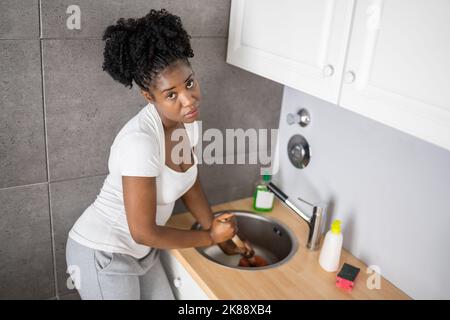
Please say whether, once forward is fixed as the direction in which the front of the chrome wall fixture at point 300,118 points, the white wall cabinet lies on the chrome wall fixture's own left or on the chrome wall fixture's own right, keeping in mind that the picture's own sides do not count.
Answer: on the chrome wall fixture's own left

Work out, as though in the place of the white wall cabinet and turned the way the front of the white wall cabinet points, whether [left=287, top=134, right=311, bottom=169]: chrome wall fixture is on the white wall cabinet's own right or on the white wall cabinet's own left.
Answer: on the white wall cabinet's own right

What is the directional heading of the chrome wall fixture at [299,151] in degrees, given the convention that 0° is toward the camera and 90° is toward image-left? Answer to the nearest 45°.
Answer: approximately 45°

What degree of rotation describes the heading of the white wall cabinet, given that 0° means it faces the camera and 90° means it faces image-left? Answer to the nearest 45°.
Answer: approximately 45°

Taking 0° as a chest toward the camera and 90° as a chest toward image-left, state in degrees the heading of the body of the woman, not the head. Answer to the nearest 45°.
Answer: approximately 315°

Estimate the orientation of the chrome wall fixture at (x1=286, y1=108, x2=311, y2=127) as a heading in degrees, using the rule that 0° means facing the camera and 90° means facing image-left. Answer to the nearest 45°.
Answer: approximately 45°
